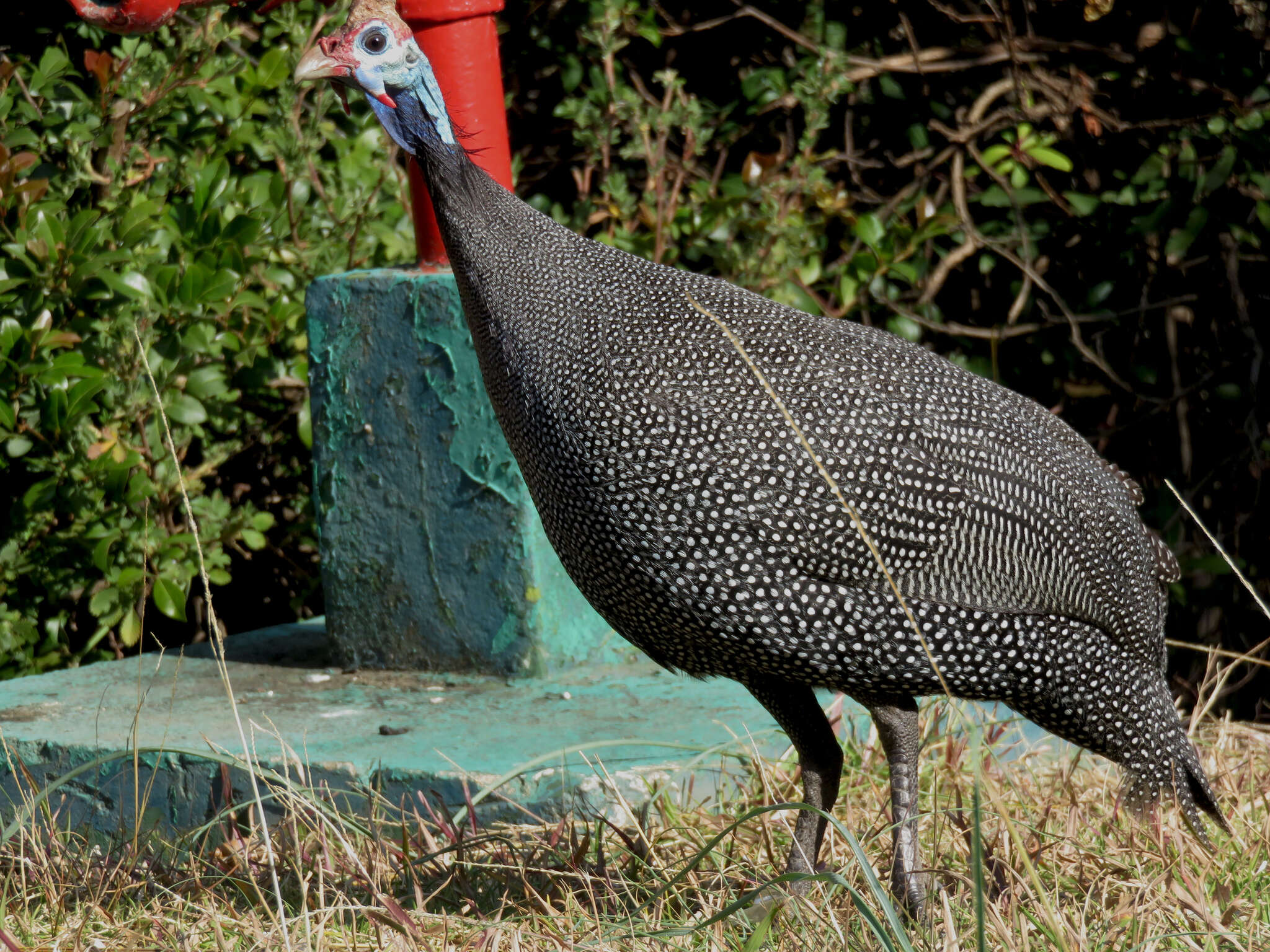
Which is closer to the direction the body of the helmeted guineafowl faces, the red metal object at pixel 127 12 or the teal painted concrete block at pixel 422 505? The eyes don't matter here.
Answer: the red metal object

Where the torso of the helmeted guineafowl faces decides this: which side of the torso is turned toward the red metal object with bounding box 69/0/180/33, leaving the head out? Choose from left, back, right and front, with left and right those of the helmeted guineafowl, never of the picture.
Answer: front

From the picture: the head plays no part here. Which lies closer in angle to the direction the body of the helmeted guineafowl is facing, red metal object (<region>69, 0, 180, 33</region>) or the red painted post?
the red metal object

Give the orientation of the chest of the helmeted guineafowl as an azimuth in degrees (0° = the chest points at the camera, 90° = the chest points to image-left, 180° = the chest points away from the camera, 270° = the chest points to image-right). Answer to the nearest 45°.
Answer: approximately 90°

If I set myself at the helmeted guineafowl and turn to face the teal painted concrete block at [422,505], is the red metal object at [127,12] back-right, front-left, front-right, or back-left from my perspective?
front-left

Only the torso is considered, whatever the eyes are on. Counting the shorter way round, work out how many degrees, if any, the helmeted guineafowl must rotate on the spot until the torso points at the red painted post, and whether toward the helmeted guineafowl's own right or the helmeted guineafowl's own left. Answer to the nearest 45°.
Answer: approximately 45° to the helmeted guineafowl's own right

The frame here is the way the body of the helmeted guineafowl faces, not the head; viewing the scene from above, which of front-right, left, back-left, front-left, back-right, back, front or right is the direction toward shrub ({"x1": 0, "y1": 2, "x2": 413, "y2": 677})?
front-right
